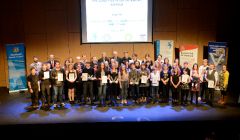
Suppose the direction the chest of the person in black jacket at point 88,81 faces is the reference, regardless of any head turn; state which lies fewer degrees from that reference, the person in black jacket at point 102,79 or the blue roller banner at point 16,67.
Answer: the person in black jacket

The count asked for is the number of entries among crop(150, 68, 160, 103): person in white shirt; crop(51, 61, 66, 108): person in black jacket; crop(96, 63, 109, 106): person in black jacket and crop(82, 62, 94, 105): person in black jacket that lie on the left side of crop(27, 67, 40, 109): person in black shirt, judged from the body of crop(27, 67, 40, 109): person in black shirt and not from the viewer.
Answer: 4

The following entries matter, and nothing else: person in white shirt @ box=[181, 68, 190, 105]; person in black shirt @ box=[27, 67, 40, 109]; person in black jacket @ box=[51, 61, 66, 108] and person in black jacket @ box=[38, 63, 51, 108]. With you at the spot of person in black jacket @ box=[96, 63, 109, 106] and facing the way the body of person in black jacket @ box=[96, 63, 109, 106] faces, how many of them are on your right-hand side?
3

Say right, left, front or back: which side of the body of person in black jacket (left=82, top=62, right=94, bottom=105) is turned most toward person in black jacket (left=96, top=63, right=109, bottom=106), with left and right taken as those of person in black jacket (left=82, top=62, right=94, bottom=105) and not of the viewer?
left

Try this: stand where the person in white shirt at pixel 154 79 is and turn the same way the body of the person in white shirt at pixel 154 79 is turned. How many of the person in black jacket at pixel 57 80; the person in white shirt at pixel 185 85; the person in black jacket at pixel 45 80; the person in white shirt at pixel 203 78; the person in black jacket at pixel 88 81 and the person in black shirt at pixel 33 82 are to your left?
2

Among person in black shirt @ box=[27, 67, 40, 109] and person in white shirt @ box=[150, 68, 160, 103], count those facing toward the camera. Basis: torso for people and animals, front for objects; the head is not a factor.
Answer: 2

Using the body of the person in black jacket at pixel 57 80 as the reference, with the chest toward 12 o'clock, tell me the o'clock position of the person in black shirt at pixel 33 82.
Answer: the person in black shirt at pixel 33 82 is roughly at 3 o'clock from the person in black jacket at pixel 57 80.

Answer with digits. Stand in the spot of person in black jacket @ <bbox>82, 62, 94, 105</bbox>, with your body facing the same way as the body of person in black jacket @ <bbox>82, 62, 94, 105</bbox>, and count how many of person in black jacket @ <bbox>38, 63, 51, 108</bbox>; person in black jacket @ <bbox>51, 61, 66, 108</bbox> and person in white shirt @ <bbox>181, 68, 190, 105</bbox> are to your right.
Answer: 2

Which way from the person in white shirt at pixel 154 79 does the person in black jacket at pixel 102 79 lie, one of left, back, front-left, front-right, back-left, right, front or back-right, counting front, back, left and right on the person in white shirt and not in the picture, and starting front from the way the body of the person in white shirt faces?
right
